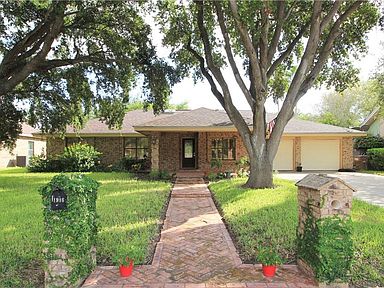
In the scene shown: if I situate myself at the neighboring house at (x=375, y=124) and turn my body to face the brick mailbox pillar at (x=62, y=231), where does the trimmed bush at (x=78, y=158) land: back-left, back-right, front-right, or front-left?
front-right

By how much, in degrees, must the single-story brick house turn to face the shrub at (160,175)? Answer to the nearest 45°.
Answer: approximately 45° to its right

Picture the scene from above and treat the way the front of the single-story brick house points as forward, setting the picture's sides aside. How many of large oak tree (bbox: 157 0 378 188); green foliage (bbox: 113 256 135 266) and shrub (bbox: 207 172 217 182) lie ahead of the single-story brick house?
3

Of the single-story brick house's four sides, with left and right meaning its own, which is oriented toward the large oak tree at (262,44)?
front

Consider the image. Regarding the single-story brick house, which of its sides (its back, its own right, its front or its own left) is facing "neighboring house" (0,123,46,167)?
right

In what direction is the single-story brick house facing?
toward the camera

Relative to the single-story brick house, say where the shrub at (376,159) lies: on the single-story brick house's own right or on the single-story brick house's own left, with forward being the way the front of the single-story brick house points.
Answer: on the single-story brick house's own left

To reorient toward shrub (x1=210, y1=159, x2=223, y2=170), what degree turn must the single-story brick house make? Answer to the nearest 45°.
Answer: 0° — it already faces it

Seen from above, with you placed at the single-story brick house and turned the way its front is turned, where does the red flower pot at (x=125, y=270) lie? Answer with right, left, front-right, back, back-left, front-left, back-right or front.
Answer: front

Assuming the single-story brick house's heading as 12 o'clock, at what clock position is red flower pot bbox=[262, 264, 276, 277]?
The red flower pot is roughly at 12 o'clock from the single-story brick house.

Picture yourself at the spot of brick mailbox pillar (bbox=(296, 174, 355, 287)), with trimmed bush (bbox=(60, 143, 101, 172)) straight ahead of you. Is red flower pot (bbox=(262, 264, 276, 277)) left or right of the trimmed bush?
left

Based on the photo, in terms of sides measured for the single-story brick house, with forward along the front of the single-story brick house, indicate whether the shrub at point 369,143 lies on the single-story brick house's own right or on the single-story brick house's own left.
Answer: on the single-story brick house's own left

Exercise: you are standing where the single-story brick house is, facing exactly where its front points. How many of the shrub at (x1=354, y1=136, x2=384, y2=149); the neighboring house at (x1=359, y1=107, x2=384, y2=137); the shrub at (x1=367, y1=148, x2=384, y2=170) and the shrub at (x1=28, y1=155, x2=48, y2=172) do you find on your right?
1

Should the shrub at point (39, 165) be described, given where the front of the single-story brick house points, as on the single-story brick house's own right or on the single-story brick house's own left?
on the single-story brick house's own right

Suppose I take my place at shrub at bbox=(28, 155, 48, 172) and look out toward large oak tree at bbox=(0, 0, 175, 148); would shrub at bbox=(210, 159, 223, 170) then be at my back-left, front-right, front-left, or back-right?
front-left
